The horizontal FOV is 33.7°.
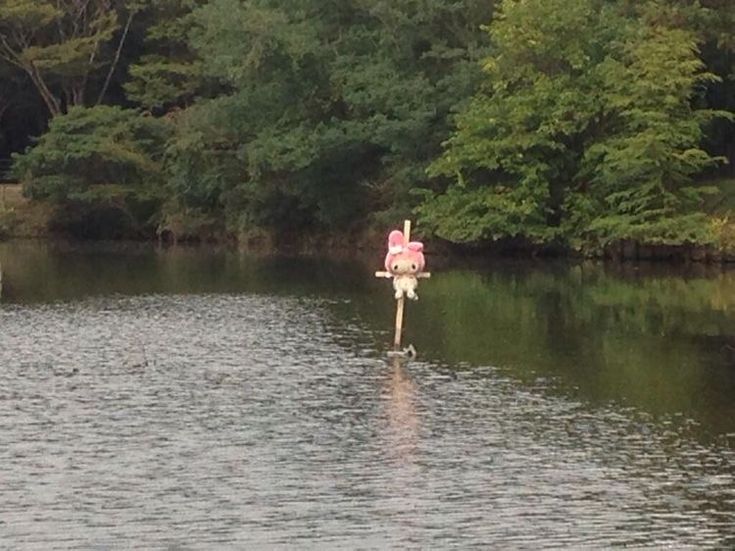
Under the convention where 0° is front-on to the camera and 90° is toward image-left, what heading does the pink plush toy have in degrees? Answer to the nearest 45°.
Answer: approximately 0°
